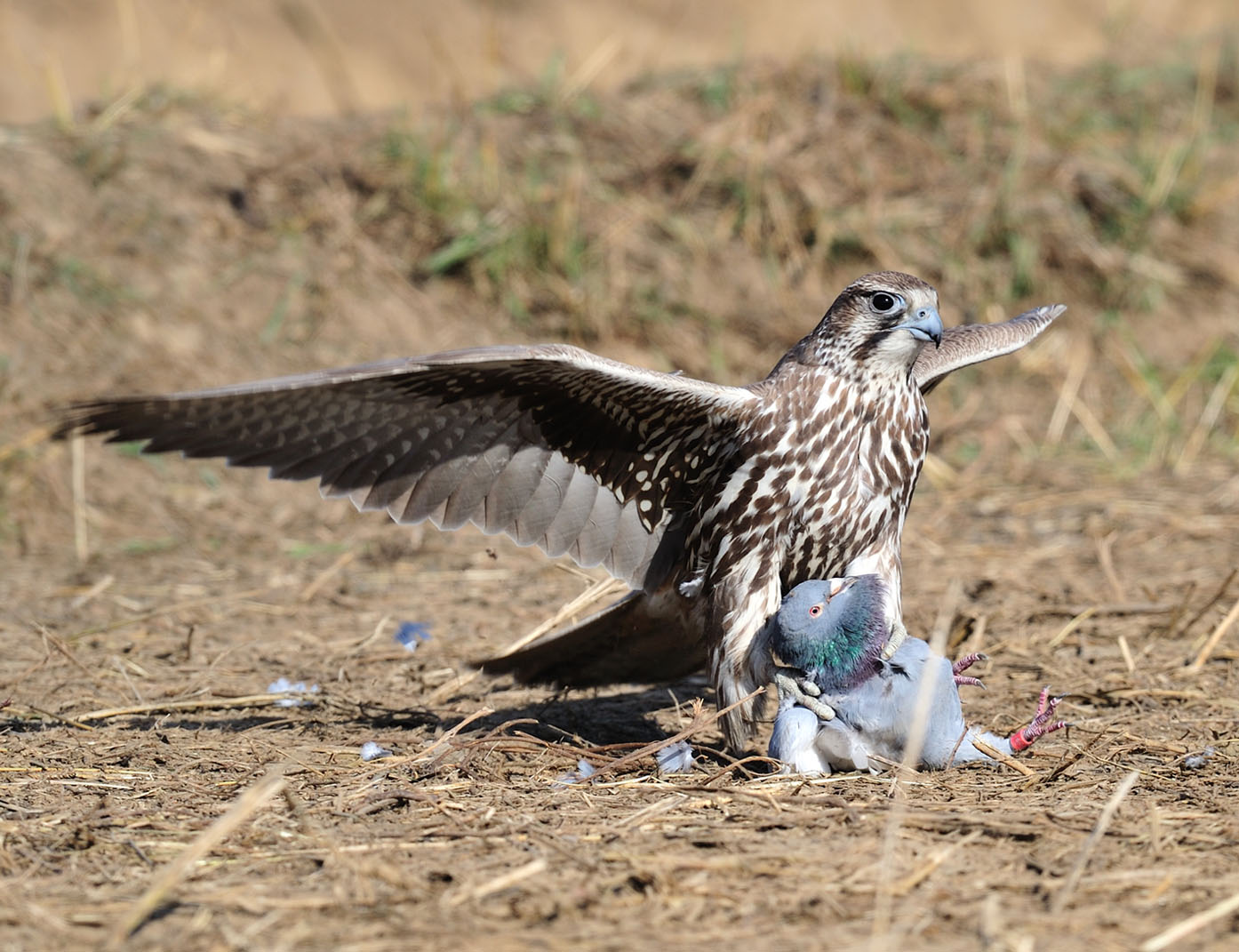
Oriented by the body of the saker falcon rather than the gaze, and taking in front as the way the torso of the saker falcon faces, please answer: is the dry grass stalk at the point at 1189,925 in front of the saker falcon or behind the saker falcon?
in front

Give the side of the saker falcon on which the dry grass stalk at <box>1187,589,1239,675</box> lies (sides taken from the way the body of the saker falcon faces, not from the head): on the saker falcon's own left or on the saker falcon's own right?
on the saker falcon's own left

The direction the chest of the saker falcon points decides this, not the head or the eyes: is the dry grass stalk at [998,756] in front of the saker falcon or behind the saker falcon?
in front

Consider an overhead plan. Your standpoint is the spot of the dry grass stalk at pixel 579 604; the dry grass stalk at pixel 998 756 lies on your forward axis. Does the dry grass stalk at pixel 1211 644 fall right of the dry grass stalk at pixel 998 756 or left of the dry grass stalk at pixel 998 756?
left
